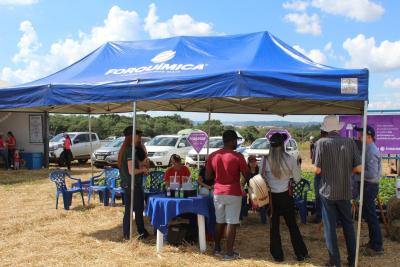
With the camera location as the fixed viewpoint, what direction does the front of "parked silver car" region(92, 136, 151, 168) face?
facing the viewer and to the left of the viewer

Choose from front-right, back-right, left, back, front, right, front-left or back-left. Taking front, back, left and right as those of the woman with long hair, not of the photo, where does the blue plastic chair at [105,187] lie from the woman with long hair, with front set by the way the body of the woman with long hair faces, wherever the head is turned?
front-left

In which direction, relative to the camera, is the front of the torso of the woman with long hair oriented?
away from the camera

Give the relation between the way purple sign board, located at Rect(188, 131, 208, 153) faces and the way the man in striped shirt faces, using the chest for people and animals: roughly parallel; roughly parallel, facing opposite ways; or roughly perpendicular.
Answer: roughly parallel, facing opposite ways

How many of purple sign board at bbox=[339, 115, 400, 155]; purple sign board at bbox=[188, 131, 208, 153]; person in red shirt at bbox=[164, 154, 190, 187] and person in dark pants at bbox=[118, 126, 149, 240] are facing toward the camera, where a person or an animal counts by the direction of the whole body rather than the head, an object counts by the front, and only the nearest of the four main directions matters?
3

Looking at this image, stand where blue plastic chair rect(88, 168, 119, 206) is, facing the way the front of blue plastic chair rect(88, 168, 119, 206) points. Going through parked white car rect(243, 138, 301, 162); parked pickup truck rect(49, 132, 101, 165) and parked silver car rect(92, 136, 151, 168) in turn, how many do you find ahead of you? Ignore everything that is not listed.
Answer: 0

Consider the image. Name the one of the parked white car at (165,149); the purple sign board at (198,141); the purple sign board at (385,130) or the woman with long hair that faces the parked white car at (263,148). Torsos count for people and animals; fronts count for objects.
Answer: the woman with long hair

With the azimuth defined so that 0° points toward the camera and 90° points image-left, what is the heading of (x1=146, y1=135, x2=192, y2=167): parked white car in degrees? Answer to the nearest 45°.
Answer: approximately 45°

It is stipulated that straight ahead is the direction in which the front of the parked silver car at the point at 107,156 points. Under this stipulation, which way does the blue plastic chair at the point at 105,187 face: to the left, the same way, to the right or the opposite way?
the same way

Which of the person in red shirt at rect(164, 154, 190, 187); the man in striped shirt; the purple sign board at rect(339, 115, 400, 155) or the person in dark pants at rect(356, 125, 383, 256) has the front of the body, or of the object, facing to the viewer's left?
the person in dark pants

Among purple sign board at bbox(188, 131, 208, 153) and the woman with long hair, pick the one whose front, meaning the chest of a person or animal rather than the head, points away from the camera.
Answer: the woman with long hair

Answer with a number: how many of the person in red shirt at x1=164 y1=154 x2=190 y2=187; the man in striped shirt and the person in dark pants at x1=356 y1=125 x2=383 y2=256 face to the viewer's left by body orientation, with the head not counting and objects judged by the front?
1

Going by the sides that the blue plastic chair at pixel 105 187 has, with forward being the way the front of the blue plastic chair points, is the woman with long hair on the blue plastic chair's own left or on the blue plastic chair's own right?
on the blue plastic chair's own left

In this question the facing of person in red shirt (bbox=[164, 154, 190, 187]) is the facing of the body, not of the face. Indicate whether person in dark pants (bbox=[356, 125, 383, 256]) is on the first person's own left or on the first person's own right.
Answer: on the first person's own left

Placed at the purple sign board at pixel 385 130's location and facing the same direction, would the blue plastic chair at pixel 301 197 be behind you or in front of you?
in front

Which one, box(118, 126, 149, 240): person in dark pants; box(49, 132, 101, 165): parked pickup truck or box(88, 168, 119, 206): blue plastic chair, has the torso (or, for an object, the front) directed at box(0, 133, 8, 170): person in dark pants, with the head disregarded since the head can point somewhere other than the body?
the parked pickup truck

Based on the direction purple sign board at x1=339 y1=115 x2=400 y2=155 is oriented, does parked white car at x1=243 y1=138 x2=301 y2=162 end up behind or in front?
behind

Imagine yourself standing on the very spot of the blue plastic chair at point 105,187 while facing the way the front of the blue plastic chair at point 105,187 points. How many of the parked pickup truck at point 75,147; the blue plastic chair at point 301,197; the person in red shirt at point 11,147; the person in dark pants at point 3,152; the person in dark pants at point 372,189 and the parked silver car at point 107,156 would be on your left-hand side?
2

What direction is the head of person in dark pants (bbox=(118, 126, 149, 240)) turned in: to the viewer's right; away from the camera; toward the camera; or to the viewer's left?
to the viewer's right

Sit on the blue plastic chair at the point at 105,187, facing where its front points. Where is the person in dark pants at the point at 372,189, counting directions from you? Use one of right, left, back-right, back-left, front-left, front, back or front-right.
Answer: left

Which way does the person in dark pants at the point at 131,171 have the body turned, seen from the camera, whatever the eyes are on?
to the viewer's right

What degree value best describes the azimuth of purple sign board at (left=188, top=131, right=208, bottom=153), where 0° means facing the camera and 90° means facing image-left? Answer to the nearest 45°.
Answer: approximately 0°
